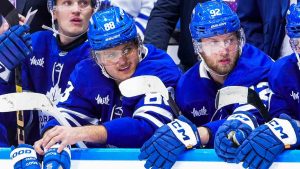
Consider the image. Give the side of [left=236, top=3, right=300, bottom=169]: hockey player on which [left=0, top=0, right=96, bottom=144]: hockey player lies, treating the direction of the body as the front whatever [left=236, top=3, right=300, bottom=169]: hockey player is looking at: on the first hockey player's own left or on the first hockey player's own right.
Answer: on the first hockey player's own right

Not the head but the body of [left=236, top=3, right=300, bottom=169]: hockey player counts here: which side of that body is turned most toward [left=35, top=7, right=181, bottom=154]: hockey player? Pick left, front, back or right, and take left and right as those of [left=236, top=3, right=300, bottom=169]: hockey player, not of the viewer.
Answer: right

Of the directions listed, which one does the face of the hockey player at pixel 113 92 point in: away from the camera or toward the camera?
toward the camera

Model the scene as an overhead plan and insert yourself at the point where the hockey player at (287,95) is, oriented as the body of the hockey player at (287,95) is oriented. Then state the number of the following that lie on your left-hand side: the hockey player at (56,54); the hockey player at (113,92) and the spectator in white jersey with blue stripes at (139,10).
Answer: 0

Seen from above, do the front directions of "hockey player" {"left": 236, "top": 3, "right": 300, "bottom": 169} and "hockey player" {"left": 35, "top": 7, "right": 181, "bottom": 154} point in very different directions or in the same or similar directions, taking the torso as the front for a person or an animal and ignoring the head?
same or similar directions

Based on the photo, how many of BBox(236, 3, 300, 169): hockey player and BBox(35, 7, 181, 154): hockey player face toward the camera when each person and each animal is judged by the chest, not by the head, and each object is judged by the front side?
2

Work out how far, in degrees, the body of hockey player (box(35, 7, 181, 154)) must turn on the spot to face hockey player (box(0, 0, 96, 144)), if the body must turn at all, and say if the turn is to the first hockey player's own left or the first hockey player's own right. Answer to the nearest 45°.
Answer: approximately 135° to the first hockey player's own right

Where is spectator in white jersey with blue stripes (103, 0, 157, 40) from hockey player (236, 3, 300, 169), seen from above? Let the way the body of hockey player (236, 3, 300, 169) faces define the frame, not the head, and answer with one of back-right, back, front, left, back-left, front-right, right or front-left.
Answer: back-right

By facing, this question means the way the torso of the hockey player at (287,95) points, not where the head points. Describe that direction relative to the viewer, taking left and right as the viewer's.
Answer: facing the viewer

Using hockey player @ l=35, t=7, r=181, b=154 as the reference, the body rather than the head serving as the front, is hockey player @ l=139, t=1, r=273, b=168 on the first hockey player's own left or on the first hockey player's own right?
on the first hockey player's own left

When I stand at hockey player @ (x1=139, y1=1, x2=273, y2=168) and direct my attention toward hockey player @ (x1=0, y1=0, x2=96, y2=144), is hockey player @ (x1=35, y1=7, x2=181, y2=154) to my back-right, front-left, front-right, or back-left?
front-left
